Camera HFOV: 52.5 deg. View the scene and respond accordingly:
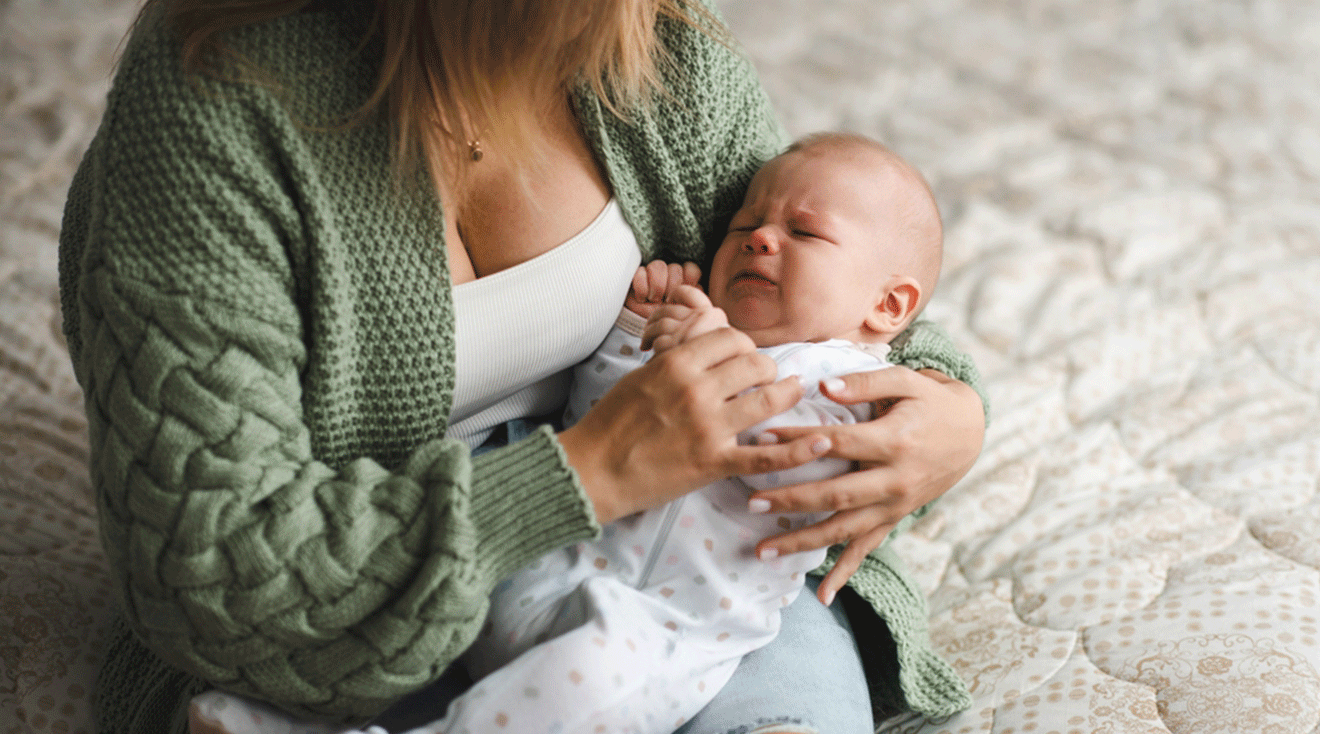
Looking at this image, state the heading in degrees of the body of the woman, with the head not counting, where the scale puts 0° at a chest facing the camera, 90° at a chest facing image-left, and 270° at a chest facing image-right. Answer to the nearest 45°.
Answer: approximately 315°
